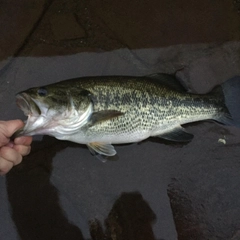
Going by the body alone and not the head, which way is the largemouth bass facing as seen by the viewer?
to the viewer's left
